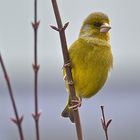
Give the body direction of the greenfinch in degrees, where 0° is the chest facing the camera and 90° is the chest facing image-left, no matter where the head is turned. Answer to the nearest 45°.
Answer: approximately 315°
